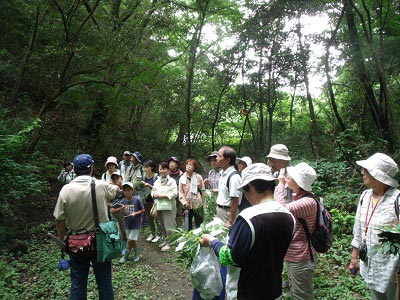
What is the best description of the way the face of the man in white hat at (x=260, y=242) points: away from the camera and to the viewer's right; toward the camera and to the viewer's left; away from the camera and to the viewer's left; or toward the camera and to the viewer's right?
away from the camera and to the viewer's left

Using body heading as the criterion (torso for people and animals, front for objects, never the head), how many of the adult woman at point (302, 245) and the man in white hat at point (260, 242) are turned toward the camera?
0

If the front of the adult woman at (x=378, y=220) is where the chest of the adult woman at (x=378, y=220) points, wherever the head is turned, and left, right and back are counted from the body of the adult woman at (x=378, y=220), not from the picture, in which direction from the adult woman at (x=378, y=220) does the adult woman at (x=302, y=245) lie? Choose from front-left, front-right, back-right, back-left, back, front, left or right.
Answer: front-right

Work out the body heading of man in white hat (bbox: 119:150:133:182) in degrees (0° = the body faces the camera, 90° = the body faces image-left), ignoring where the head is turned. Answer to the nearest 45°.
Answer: approximately 0°

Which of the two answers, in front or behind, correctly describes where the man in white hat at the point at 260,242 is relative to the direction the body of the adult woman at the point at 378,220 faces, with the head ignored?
in front

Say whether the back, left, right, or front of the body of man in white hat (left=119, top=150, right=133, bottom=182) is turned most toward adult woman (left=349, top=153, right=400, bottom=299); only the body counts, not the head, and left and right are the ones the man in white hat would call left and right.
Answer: front

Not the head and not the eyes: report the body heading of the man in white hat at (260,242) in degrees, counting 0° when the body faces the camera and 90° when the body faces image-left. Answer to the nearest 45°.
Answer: approximately 135°

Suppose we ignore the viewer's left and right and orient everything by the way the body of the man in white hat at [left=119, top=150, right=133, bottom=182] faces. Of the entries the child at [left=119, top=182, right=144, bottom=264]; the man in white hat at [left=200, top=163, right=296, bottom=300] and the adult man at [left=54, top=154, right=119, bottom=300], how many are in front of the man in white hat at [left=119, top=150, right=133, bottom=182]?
3

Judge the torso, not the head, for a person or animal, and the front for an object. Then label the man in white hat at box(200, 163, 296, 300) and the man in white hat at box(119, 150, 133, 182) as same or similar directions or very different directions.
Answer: very different directions

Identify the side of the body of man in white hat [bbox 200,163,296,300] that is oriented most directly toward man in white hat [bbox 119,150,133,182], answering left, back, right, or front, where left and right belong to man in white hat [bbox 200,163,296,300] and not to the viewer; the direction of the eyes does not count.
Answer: front

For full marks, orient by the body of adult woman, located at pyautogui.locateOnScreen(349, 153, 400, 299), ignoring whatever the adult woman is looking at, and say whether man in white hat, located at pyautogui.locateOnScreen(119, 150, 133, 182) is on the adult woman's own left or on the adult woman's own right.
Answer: on the adult woman's own right
